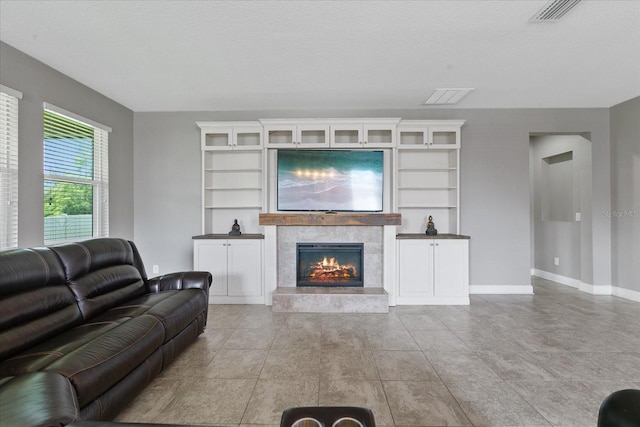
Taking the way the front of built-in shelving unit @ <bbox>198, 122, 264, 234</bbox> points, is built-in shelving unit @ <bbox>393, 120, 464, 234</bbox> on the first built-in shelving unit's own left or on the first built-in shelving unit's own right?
on the first built-in shelving unit's own left

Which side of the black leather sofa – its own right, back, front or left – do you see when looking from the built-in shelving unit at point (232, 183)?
left

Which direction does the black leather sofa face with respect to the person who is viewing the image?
facing the viewer and to the right of the viewer

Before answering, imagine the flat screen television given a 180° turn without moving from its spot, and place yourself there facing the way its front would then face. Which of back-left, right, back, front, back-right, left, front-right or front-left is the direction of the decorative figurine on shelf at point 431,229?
right

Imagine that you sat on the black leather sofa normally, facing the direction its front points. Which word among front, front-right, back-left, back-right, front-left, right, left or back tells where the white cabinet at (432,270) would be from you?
front-left

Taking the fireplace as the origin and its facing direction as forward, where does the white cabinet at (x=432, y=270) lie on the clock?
The white cabinet is roughly at 9 o'clock from the fireplace.

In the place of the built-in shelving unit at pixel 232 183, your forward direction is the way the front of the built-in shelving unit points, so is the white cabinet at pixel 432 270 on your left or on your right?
on your left

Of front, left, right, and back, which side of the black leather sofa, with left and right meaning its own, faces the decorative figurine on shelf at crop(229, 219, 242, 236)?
left

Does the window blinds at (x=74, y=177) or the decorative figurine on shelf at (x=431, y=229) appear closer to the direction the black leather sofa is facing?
the decorative figurine on shelf

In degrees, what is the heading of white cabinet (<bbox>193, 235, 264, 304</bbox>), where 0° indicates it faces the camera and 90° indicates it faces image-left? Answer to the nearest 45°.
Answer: approximately 0°
